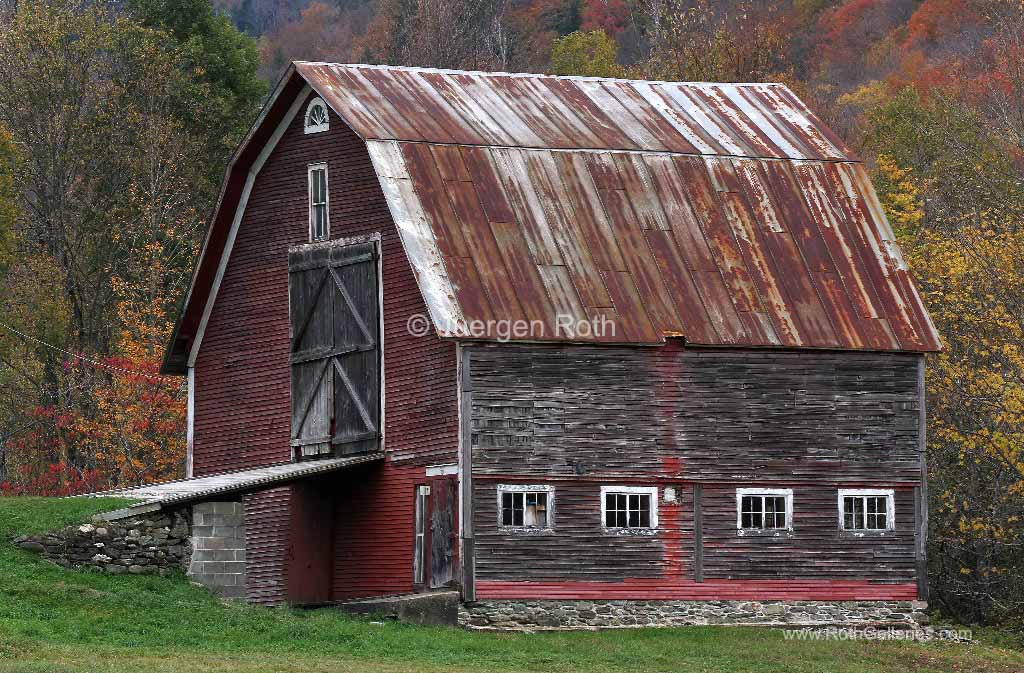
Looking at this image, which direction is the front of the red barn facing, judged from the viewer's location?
facing the viewer and to the left of the viewer

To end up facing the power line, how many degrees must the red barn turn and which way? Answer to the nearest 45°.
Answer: approximately 90° to its right

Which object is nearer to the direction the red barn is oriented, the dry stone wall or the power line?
the dry stone wall

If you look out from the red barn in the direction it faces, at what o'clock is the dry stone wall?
The dry stone wall is roughly at 1 o'clock from the red barn.
